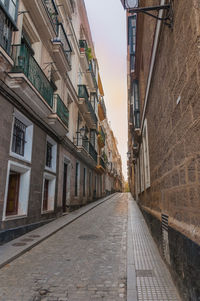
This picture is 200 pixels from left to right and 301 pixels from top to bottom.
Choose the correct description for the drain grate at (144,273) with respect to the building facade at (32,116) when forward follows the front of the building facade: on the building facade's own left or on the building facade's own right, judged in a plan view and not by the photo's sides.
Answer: on the building facade's own right

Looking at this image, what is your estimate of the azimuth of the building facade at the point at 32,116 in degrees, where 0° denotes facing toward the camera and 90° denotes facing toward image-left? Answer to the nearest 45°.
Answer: approximately 270°
